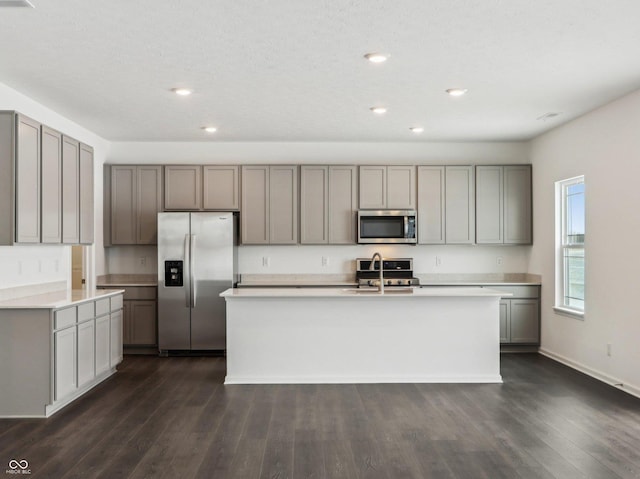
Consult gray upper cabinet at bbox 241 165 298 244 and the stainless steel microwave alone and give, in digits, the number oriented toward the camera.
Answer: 2

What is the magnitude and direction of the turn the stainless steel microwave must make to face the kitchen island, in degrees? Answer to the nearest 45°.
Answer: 0° — it already faces it

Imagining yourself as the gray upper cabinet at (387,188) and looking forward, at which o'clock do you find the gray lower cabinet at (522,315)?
The gray lower cabinet is roughly at 9 o'clock from the gray upper cabinet.

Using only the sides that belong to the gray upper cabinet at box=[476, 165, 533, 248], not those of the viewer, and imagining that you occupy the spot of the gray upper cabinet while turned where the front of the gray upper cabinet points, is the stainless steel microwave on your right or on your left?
on your right

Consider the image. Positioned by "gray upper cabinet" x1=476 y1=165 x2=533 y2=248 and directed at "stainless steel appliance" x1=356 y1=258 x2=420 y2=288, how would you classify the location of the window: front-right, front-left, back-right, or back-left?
back-left

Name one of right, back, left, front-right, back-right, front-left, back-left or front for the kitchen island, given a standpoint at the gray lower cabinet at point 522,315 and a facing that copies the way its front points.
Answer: front-right

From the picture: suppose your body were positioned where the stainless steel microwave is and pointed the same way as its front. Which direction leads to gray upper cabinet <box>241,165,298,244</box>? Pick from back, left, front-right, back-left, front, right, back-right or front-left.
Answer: right

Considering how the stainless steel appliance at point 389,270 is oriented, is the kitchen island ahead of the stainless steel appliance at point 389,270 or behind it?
ahead
